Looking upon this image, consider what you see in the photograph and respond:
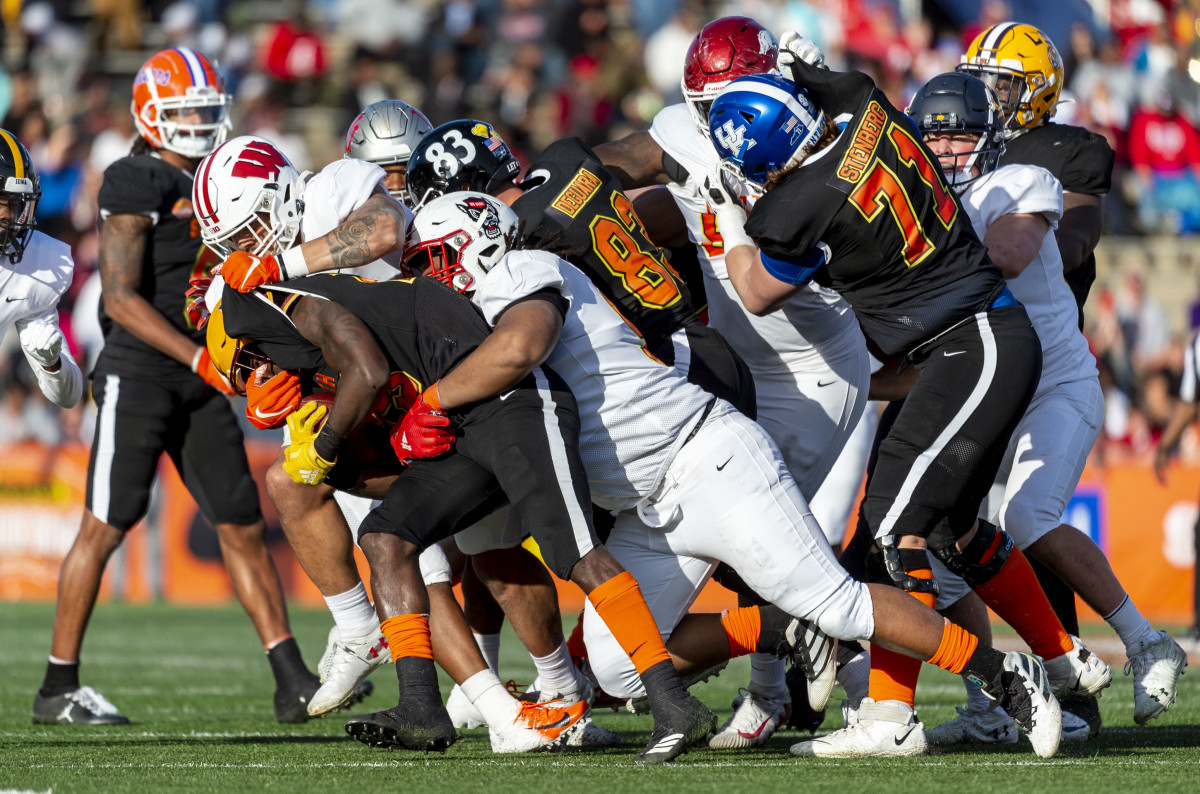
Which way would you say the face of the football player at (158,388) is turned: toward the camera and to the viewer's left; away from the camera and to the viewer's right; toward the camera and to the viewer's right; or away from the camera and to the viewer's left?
toward the camera and to the viewer's right

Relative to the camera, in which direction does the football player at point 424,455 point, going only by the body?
to the viewer's left

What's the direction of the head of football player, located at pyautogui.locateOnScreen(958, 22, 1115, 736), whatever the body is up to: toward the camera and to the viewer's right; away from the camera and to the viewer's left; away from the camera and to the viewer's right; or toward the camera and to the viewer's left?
toward the camera and to the viewer's left

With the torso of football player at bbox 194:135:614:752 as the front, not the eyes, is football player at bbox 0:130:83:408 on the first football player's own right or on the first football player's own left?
on the first football player's own right

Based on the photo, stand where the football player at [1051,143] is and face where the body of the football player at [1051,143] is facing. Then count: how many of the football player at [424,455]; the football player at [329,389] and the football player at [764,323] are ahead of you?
3

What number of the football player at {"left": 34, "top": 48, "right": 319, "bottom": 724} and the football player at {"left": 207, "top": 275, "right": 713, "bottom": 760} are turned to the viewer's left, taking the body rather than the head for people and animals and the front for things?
1

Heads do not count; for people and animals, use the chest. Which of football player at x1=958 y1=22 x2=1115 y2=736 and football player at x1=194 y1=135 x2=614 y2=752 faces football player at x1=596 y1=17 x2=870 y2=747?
football player at x1=958 y1=22 x2=1115 y2=736

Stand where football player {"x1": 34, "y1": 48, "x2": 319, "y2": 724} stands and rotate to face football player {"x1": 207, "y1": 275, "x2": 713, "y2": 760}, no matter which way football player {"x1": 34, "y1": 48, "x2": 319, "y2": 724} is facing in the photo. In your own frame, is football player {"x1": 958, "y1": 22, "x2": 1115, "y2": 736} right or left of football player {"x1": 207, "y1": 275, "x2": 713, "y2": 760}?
left

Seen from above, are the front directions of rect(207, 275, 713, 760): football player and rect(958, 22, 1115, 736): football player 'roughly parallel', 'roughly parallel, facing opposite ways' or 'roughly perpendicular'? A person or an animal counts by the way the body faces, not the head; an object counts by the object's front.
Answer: roughly parallel

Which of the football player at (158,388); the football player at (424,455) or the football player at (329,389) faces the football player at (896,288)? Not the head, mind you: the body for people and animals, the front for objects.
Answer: the football player at (158,388)

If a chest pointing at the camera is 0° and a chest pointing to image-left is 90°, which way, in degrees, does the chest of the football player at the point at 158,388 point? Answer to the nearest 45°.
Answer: approximately 315°

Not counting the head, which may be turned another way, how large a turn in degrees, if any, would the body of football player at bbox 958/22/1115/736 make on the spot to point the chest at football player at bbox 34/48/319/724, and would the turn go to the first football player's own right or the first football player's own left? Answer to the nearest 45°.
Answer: approximately 45° to the first football player's own right

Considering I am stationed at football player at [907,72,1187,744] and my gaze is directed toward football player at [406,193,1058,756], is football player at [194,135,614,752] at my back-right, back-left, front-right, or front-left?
front-right

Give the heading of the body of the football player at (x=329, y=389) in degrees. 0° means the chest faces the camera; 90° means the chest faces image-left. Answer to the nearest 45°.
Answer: approximately 45°
